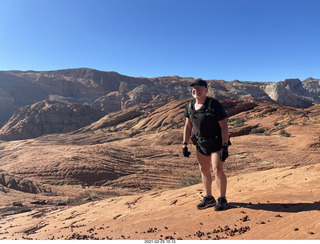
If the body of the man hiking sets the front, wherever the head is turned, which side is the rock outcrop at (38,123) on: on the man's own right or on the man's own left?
on the man's own right

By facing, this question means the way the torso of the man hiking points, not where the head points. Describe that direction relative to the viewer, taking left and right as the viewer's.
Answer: facing the viewer and to the left of the viewer
